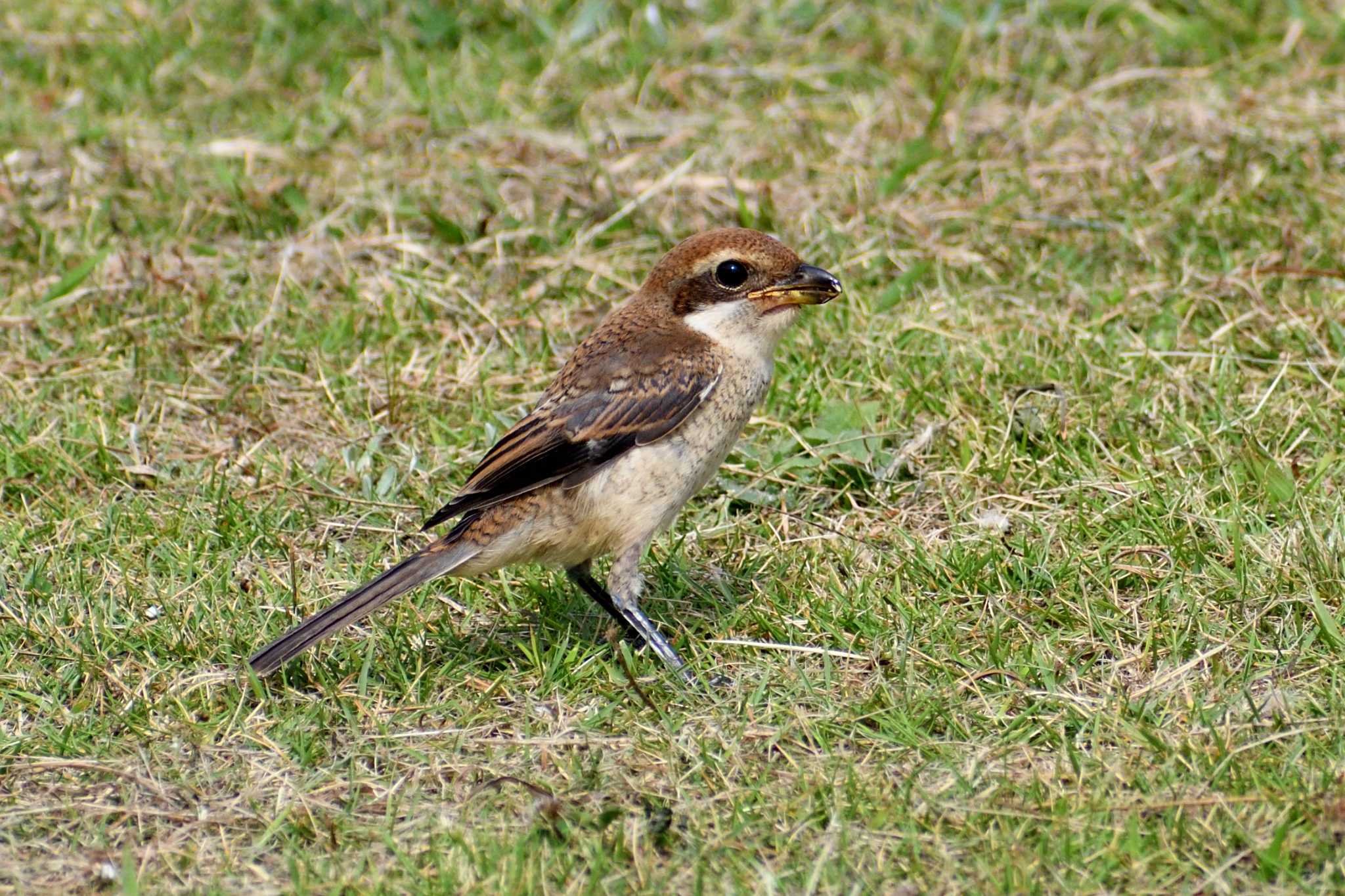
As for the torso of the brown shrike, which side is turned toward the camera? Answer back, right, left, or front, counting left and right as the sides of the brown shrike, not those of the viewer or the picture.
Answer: right
